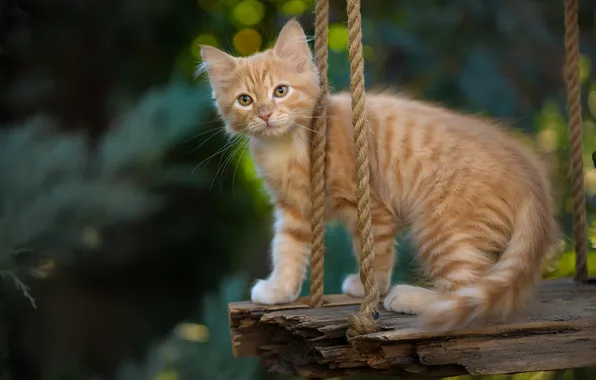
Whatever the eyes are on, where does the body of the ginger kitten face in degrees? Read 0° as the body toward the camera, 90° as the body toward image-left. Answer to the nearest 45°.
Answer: approximately 90°
